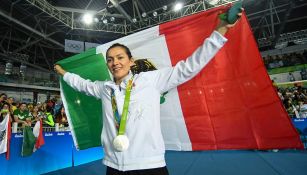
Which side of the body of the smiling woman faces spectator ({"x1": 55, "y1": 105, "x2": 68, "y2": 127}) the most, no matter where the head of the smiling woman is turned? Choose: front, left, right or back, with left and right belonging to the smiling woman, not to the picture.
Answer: right

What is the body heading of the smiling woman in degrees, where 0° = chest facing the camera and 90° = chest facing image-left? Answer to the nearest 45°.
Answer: approximately 45°

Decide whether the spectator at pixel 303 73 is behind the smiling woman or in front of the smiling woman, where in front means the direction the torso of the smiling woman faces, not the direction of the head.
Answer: behind

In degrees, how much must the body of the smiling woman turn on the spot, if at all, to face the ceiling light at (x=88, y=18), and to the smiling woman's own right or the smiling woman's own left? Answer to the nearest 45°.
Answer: approximately 135° to the smiling woman's own right

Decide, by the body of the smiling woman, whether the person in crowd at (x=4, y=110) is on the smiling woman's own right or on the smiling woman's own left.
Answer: on the smiling woman's own right

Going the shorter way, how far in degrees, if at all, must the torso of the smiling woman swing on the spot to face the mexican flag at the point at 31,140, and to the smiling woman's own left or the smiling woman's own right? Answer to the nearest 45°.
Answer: approximately 90° to the smiling woman's own right

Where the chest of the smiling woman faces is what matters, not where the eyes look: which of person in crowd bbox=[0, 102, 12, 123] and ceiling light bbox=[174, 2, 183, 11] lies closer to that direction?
the person in crowd
